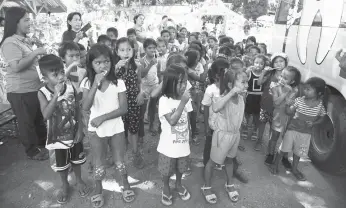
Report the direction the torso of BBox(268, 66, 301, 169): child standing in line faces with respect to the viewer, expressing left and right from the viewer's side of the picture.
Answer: facing the viewer and to the left of the viewer

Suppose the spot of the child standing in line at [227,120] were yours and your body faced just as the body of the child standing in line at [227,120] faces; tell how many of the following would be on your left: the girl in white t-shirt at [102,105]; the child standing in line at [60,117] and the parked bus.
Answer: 1

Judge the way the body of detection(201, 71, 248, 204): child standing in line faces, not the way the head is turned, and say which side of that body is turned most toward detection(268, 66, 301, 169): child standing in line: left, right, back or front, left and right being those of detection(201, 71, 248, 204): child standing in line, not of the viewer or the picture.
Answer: left

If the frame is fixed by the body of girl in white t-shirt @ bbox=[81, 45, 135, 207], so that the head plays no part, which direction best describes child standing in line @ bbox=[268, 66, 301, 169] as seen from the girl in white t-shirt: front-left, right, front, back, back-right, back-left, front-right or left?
left

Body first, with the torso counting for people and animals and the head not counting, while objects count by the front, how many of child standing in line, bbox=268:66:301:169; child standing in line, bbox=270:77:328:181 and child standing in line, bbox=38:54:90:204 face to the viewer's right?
0

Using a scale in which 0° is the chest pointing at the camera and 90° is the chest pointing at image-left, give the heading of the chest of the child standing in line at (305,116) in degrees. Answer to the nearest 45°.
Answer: approximately 45°

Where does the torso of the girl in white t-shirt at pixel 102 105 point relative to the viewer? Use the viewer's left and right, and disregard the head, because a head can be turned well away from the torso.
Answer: facing the viewer

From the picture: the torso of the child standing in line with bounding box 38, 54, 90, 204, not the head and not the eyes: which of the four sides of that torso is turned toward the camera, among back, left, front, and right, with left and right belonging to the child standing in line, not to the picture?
front

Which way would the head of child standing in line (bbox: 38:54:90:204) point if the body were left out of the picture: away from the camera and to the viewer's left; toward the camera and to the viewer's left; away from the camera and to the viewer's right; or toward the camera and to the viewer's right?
toward the camera and to the viewer's right
